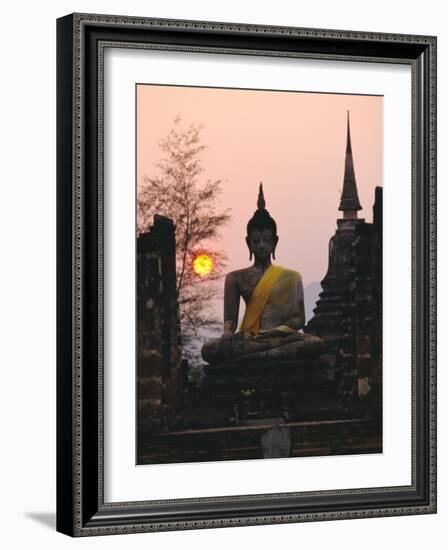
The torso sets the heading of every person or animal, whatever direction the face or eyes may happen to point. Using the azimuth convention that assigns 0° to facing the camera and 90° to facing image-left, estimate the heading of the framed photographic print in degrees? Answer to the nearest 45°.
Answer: approximately 315°
